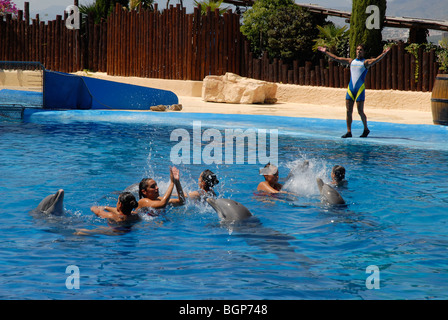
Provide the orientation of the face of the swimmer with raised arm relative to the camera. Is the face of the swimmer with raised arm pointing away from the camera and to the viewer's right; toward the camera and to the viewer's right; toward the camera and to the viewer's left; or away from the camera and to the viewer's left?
toward the camera and to the viewer's right

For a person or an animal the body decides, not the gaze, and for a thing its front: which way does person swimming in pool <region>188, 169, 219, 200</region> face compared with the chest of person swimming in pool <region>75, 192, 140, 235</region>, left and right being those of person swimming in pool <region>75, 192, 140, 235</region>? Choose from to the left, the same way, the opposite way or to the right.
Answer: the same way

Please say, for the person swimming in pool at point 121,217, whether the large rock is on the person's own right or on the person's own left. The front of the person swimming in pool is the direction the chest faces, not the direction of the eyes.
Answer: on the person's own right

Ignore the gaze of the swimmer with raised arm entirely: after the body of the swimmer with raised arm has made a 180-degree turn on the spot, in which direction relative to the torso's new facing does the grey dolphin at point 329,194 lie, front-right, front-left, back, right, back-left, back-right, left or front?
back

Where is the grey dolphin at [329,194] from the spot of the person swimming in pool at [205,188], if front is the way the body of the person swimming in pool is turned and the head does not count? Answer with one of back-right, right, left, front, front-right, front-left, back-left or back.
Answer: back-right

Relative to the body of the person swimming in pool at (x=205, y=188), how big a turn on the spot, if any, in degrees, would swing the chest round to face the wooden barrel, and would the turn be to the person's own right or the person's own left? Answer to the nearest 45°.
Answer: approximately 90° to the person's own right

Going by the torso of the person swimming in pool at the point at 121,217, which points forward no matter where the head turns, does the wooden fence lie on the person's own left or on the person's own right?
on the person's own right

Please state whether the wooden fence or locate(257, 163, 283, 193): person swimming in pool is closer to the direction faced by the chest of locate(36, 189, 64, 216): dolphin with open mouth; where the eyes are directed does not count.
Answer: the person swimming in pool

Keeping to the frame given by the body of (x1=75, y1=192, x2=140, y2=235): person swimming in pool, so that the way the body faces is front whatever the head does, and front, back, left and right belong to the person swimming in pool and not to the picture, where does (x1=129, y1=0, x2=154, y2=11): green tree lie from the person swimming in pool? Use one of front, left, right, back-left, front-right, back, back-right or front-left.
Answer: front-right

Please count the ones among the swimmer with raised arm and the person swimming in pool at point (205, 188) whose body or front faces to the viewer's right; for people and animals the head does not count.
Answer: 1
